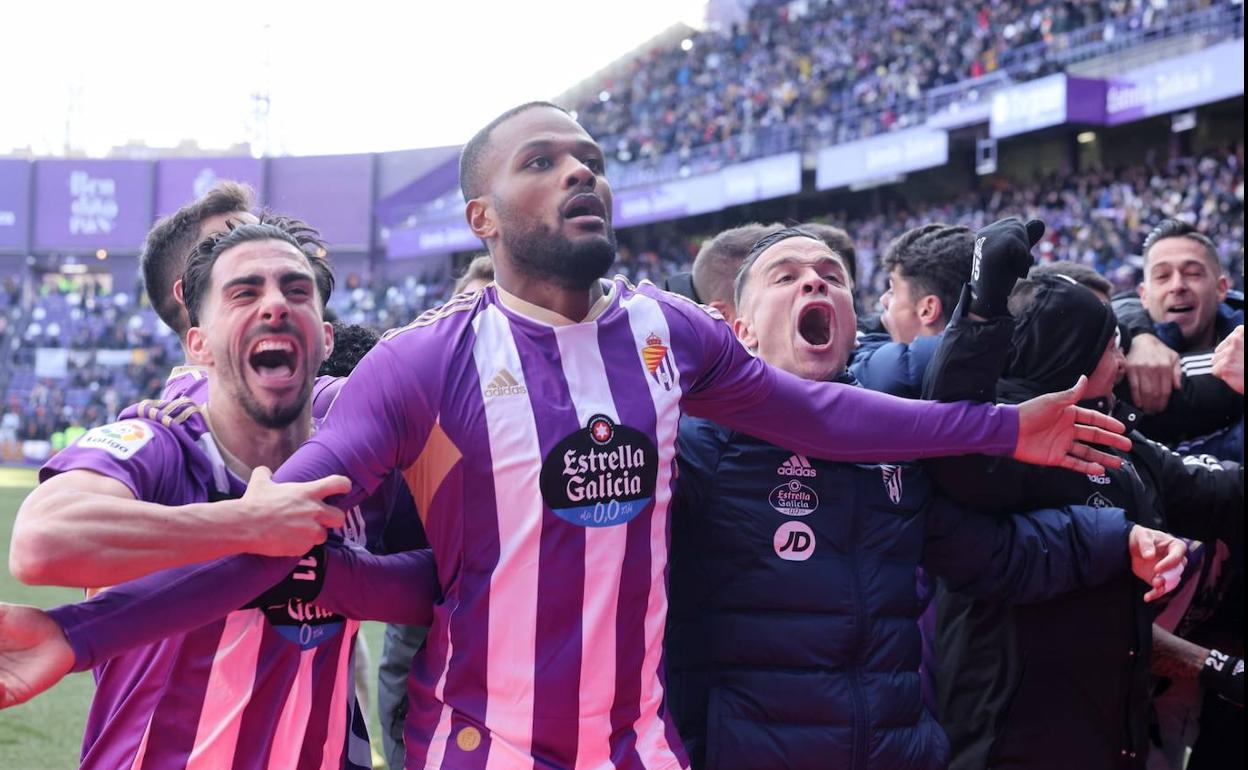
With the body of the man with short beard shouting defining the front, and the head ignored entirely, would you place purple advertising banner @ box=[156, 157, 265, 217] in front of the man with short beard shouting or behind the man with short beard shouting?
behind

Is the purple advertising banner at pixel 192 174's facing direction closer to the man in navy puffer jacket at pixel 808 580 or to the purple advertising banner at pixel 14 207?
the man in navy puffer jacket

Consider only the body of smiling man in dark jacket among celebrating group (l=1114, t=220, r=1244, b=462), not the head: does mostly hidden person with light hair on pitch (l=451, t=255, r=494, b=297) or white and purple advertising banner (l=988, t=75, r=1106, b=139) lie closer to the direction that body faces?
the mostly hidden person with light hair on pitch

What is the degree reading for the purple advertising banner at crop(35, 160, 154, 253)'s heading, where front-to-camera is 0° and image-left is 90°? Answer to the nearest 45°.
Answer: approximately 0°

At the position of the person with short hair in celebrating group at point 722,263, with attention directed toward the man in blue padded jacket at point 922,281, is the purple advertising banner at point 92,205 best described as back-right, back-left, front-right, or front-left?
back-left

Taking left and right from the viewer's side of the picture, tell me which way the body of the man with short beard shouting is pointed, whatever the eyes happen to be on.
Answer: facing the viewer and to the right of the viewer

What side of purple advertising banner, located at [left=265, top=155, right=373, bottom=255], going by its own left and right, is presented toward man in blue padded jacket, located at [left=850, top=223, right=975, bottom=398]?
front

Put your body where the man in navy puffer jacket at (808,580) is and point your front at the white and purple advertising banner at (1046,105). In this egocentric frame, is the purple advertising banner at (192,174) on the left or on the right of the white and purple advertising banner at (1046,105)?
left

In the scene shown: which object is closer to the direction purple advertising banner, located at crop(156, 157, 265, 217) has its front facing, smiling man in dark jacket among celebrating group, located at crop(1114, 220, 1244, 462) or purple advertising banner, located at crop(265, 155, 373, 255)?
the smiling man in dark jacket among celebrating group
